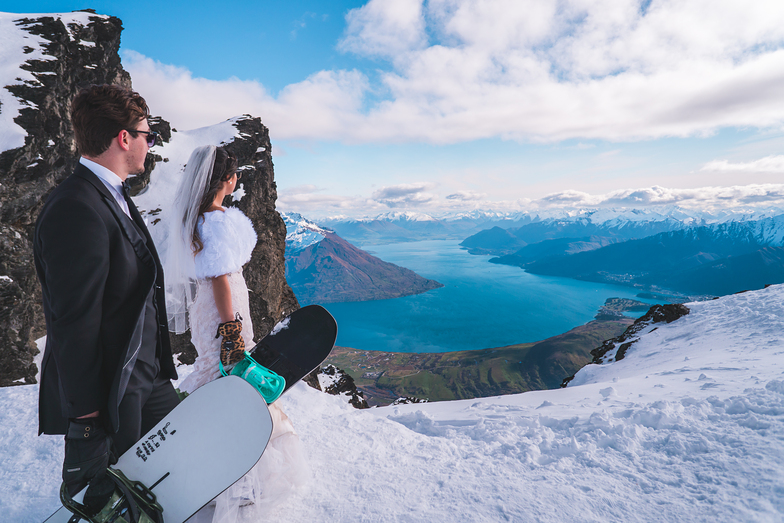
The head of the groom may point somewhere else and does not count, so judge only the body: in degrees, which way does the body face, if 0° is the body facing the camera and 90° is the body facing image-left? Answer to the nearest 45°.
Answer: approximately 270°

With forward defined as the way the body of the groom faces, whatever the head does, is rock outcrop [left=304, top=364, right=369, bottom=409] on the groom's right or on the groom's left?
on the groom's left

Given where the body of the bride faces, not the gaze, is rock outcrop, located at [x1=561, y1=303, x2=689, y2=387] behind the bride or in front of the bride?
in front

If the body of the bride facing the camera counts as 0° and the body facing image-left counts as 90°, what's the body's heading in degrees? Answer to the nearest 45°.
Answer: approximately 225°

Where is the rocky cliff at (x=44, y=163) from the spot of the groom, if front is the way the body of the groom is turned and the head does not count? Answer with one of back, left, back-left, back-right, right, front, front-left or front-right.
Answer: left

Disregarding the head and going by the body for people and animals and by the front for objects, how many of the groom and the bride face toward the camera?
0

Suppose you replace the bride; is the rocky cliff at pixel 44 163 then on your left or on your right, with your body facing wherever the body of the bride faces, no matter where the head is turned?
on your left
